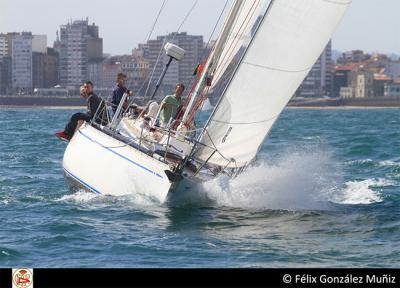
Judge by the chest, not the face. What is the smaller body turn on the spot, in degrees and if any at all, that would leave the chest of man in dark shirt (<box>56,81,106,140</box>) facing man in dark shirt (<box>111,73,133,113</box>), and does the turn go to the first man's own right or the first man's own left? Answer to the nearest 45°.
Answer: approximately 180°

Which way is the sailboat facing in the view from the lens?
facing the viewer and to the right of the viewer
